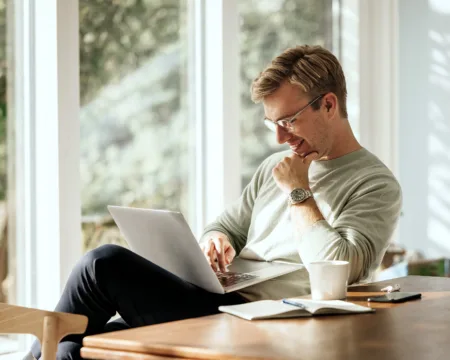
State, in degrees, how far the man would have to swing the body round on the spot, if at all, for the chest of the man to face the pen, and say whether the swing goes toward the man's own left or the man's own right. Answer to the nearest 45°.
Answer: approximately 45° to the man's own left

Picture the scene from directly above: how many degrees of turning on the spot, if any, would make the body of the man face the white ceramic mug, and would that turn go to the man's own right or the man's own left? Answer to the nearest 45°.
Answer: approximately 45° to the man's own left

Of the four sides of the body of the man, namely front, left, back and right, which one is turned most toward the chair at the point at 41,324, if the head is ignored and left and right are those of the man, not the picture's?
front

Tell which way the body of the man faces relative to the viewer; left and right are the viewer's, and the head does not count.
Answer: facing the viewer and to the left of the viewer

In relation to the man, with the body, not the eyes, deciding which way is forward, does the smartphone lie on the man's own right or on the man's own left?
on the man's own left

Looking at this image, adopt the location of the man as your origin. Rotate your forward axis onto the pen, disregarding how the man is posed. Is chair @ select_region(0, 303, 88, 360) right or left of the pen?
right

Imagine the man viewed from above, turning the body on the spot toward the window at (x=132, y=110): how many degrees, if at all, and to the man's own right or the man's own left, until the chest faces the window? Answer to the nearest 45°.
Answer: approximately 90° to the man's own right
